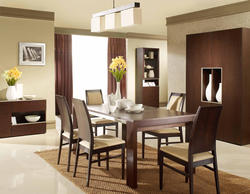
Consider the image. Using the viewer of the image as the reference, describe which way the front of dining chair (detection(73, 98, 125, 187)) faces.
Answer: facing away from the viewer and to the right of the viewer

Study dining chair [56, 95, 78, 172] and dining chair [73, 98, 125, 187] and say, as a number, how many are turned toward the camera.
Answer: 0

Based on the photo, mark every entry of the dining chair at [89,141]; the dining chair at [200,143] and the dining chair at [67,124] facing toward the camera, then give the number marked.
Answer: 0

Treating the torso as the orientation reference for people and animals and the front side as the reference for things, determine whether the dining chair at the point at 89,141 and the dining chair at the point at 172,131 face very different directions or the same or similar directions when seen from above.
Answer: very different directions

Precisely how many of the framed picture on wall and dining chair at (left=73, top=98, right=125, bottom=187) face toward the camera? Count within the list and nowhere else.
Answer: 1

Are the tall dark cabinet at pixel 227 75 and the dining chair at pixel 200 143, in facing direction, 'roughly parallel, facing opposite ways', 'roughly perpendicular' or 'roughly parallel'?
roughly perpendicular

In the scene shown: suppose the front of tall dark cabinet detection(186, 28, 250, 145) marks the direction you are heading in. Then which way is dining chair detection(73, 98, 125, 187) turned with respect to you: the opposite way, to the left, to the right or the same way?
the opposite way

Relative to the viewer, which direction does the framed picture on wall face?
toward the camera

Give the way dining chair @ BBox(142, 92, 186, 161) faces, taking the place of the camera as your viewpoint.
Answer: facing the viewer and to the left of the viewer

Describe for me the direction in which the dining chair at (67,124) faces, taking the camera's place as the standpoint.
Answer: facing away from the viewer and to the right of the viewer
